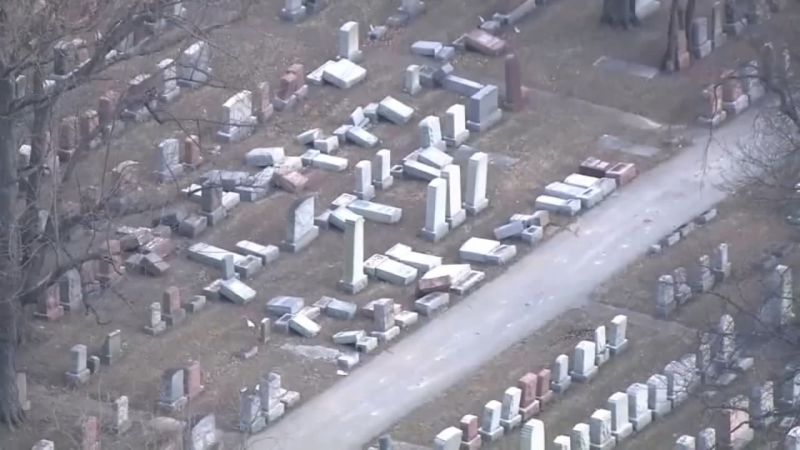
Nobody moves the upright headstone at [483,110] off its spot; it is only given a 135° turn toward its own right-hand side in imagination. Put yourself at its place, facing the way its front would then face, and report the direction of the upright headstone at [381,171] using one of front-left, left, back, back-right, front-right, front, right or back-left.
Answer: front-left

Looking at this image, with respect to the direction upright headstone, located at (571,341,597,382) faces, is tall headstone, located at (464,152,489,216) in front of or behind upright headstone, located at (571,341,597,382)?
behind

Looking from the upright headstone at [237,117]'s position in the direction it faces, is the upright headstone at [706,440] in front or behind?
in front

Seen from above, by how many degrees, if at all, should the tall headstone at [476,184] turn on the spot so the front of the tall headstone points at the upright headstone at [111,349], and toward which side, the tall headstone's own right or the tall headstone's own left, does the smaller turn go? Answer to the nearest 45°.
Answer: approximately 90° to the tall headstone's own right

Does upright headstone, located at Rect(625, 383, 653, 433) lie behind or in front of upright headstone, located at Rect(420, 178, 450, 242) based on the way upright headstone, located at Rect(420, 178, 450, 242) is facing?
in front

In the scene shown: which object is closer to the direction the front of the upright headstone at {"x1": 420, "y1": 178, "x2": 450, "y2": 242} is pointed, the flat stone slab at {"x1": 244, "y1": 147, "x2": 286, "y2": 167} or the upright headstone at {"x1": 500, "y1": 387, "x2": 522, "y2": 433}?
the upright headstone

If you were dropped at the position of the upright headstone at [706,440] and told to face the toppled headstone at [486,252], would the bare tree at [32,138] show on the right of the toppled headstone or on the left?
left

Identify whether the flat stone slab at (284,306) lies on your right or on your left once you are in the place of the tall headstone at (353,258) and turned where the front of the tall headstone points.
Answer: on your right

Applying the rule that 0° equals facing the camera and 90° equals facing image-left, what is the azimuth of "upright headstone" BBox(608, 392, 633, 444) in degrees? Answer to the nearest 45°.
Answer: approximately 315°

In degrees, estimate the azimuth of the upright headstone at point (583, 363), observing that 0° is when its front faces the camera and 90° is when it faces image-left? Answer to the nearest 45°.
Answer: approximately 315°

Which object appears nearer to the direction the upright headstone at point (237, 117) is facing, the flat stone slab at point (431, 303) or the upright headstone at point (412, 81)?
the flat stone slab

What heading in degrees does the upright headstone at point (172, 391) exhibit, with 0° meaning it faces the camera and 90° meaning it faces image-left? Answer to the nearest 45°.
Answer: approximately 315°
